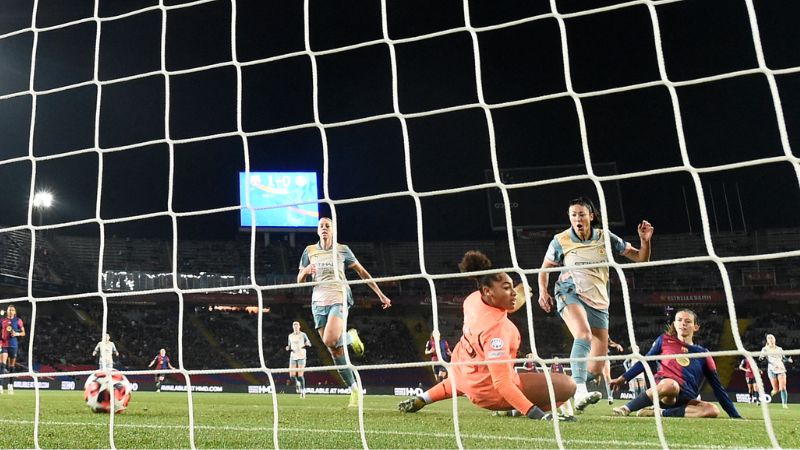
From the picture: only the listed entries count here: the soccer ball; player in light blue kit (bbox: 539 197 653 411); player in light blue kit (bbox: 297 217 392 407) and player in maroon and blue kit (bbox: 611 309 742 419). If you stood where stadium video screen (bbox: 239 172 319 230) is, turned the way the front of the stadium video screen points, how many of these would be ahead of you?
4

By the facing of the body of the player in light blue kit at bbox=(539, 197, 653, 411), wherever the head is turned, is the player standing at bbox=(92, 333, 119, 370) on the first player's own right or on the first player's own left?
on the first player's own right

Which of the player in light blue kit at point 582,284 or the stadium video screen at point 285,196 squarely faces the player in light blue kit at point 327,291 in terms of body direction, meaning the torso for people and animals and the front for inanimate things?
the stadium video screen

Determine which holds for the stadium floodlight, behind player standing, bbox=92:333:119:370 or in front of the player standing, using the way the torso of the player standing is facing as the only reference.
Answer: behind

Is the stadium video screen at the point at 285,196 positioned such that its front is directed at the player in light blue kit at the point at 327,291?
yes

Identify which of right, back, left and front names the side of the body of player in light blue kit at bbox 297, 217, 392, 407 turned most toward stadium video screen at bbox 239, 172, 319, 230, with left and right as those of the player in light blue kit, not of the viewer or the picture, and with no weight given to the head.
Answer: back

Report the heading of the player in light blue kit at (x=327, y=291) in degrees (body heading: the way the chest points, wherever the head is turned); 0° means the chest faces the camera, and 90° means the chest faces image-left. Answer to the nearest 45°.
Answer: approximately 0°

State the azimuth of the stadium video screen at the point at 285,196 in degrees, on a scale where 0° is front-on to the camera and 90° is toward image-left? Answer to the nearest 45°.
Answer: approximately 0°

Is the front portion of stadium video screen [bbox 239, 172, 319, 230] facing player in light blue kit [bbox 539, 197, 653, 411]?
yes
